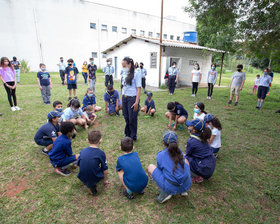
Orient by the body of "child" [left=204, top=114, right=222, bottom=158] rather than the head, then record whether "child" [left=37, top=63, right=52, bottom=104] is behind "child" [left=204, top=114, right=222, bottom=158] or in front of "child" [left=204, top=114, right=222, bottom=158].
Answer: in front

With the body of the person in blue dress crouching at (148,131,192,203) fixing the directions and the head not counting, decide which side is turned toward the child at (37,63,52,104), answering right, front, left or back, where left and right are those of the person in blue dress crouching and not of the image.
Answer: front

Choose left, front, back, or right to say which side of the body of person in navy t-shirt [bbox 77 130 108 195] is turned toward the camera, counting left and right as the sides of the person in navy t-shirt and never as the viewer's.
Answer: back

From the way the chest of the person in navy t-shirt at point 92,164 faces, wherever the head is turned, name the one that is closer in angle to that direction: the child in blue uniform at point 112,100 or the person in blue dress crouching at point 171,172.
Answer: the child in blue uniform

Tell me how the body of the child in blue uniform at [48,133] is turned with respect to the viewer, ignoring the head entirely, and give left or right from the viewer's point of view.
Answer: facing to the right of the viewer

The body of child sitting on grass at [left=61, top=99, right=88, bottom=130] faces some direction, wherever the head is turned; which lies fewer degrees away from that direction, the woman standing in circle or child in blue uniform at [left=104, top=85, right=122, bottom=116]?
the woman standing in circle

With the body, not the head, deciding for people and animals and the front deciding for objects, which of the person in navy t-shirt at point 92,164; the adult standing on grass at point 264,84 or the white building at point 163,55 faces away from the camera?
the person in navy t-shirt

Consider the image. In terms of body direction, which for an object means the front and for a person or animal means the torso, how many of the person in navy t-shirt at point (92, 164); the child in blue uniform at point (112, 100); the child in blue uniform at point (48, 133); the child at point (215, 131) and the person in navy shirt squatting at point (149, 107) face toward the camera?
2

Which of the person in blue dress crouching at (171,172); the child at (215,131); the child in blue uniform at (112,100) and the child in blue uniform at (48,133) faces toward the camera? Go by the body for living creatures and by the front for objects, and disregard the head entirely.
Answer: the child in blue uniform at (112,100)

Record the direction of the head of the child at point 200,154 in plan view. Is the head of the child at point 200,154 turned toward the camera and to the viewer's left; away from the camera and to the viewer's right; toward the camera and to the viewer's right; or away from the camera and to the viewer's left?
away from the camera and to the viewer's left

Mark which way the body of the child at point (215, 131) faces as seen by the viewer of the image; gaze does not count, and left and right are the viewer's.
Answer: facing to the left of the viewer

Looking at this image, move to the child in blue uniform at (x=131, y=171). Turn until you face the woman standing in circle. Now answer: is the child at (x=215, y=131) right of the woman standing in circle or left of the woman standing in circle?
right

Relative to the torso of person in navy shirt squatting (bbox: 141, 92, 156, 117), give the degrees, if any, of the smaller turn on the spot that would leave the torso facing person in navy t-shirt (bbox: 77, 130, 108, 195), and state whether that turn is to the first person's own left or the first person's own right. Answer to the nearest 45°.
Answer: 0° — they already face them

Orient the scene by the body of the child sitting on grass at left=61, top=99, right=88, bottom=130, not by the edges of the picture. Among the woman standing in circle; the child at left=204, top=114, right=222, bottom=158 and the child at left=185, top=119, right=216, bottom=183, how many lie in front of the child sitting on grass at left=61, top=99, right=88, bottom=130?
3

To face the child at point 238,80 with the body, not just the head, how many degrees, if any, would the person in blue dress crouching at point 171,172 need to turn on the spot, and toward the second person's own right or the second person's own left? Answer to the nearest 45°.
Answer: approximately 90° to the second person's own right
